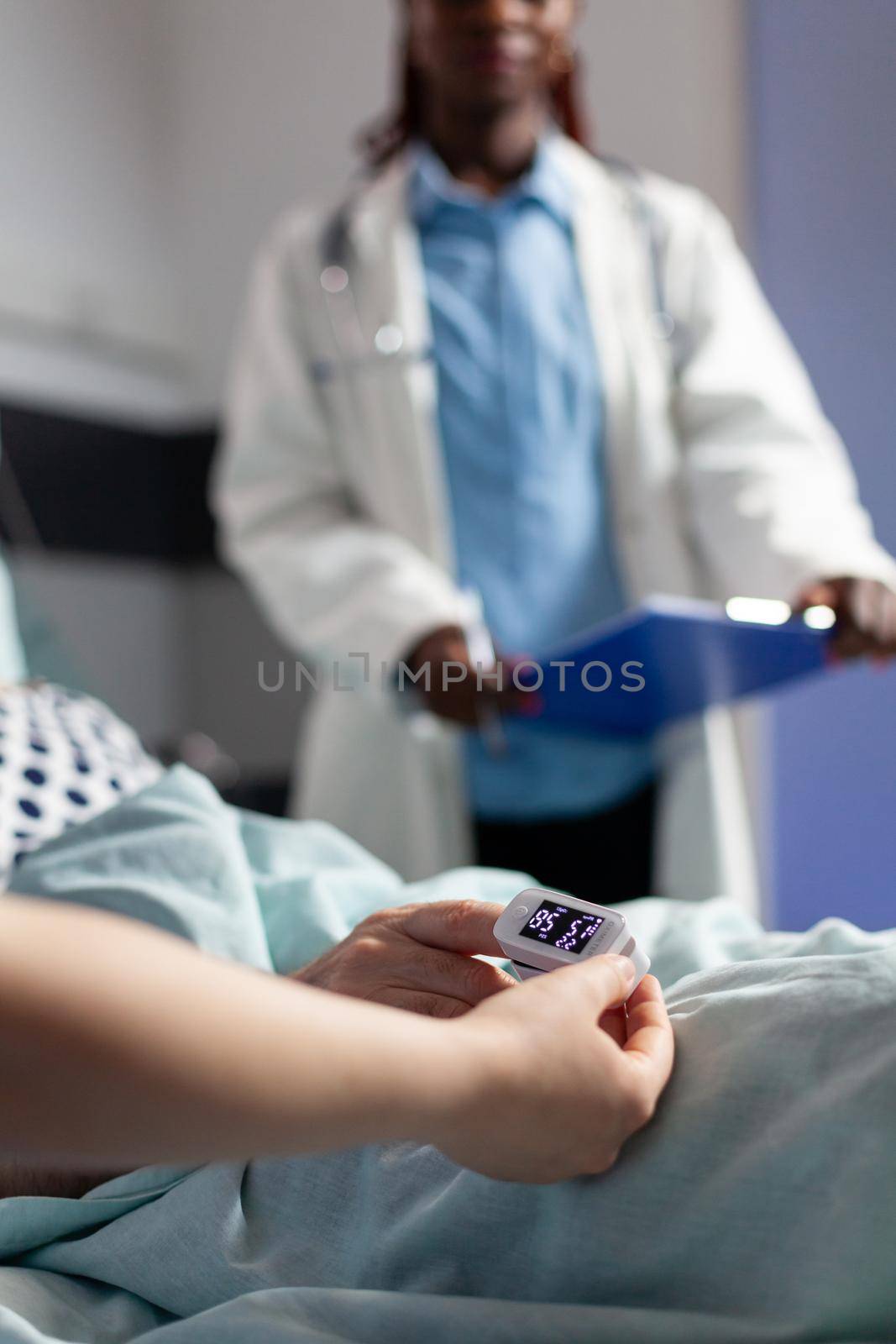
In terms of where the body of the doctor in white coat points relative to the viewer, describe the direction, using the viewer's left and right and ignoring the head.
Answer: facing the viewer

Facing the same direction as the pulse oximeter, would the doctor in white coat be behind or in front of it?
behind

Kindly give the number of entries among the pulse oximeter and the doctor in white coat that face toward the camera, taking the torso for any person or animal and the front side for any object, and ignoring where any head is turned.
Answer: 2

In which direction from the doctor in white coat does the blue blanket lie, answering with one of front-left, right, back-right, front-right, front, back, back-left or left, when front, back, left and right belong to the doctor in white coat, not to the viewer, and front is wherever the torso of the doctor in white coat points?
front

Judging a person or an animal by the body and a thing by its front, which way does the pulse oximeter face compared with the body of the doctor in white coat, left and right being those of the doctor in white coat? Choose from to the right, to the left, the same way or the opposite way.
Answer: the same way

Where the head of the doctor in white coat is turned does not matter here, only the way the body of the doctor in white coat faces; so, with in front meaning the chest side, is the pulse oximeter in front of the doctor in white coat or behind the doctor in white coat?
in front

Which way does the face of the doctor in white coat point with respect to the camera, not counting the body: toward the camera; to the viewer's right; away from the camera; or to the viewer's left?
toward the camera

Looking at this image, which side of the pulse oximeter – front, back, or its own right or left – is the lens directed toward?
front
